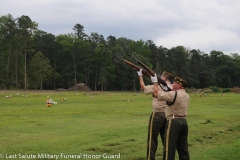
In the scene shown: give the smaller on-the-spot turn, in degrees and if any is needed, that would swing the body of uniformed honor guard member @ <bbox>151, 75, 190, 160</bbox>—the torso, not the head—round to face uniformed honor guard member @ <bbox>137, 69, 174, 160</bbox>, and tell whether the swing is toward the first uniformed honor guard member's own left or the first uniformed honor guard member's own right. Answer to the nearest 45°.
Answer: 0° — they already face them

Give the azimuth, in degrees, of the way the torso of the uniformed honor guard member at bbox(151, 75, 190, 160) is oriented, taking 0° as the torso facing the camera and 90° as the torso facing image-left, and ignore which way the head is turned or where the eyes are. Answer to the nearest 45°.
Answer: approximately 135°

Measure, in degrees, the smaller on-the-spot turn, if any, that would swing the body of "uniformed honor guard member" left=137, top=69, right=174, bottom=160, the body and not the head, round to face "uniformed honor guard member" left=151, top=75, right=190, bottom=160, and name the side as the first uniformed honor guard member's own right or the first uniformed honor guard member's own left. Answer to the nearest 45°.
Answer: approximately 180°

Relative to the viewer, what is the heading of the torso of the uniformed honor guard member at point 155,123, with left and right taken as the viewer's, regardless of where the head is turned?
facing away from the viewer and to the left of the viewer
